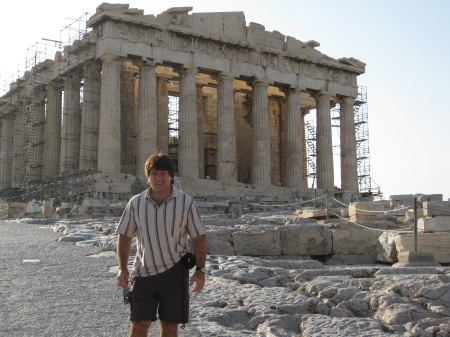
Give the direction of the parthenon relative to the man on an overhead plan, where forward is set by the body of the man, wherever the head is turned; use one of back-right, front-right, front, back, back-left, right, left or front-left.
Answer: back

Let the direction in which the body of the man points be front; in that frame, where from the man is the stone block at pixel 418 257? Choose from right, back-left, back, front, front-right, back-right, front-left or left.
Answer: back-left

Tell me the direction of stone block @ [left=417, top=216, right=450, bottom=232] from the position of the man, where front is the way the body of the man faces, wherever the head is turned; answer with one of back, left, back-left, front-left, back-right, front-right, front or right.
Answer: back-left

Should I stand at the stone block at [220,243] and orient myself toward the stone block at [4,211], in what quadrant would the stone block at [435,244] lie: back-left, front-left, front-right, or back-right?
back-right

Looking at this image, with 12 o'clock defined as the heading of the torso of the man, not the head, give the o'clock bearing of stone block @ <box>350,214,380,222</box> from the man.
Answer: The stone block is roughly at 7 o'clock from the man.
